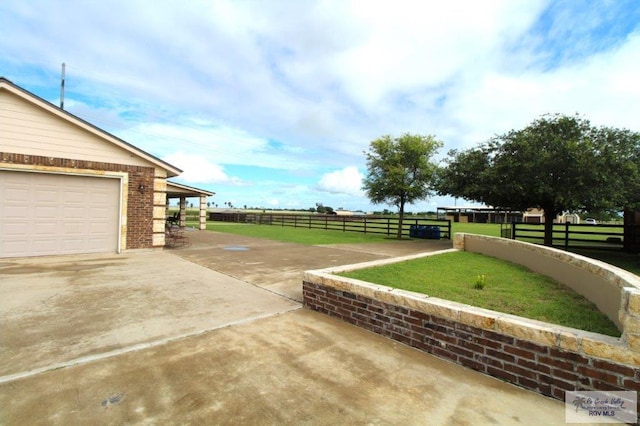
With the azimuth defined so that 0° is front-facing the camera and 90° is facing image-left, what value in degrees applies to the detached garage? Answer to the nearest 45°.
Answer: approximately 0°

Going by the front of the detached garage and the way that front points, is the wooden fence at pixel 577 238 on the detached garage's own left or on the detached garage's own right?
on the detached garage's own left

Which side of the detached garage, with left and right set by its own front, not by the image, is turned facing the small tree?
left
